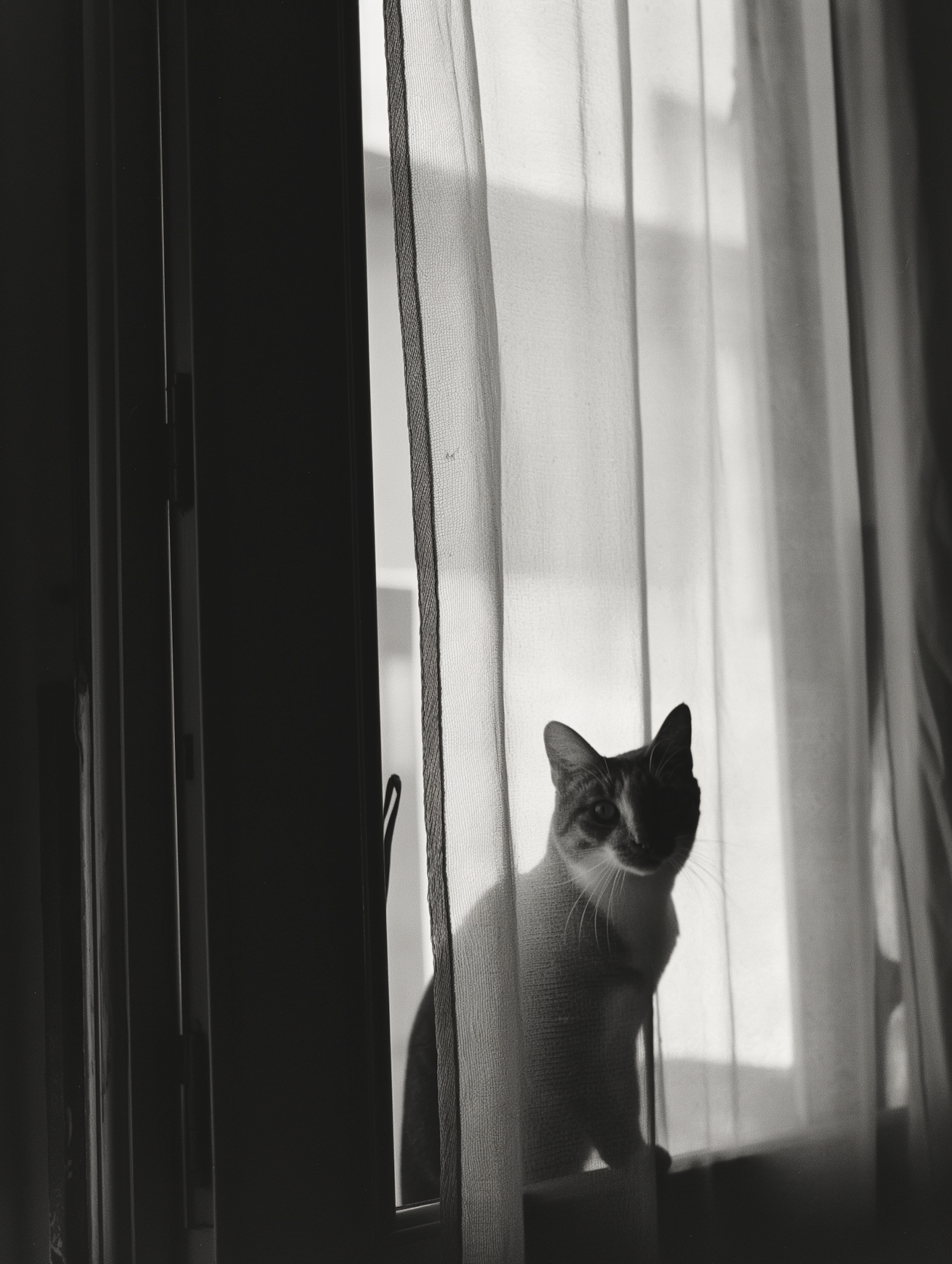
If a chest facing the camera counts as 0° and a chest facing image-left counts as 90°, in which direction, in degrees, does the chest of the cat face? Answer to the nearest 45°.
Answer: approximately 315°
